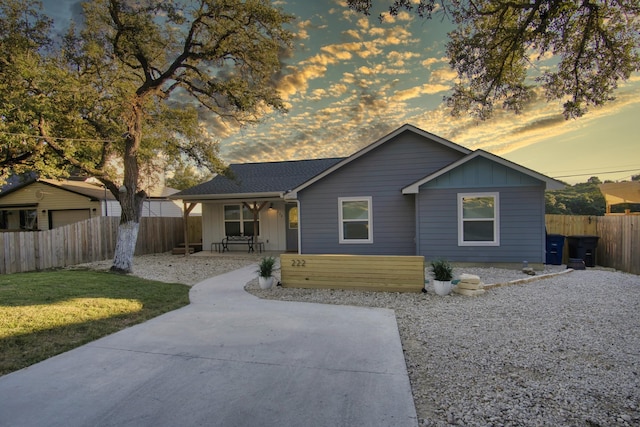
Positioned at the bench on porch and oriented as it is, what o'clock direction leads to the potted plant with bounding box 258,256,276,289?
The potted plant is roughly at 12 o'clock from the bench on porch.

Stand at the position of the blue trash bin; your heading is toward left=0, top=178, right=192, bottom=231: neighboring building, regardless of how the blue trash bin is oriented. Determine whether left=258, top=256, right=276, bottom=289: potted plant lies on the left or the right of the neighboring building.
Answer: left

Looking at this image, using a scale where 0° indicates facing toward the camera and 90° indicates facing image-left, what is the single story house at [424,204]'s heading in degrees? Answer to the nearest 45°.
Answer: approximately 0°

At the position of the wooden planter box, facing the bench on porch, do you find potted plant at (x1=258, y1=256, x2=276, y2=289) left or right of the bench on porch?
left

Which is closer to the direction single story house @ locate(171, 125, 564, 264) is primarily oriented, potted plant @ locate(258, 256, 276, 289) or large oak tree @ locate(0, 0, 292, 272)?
the potted plant

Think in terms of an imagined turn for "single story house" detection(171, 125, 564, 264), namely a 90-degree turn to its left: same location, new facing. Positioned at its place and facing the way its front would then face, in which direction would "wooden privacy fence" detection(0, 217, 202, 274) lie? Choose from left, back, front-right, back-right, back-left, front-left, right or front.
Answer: back

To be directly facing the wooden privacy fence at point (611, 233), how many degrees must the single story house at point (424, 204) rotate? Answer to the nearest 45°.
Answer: approximately 90° to its left

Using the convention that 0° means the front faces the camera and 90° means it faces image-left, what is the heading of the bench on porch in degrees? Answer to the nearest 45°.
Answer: approximately 0°

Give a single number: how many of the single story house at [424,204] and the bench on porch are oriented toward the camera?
2
